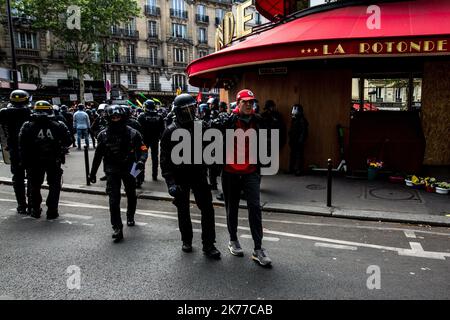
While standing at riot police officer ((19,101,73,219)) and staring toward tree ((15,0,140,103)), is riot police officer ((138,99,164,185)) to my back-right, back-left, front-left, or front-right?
front-right

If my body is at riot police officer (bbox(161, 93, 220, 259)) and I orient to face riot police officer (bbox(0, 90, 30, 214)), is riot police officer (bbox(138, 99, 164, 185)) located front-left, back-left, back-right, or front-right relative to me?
front-right

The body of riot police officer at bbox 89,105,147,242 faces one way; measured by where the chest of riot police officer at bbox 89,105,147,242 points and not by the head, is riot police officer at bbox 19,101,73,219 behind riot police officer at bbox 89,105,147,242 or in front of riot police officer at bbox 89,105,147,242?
behind

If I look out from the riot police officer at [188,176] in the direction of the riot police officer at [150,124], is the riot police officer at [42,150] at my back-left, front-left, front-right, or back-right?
front-left

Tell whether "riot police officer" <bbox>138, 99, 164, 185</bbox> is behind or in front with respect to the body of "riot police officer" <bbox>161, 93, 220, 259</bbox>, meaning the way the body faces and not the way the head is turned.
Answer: behind

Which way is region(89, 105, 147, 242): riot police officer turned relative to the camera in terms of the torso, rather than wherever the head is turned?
toward the camera

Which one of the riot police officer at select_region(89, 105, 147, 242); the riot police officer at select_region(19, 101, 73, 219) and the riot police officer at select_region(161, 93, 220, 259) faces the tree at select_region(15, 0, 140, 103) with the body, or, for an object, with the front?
the riot police officer at select_region(19, 101, 73, 219)

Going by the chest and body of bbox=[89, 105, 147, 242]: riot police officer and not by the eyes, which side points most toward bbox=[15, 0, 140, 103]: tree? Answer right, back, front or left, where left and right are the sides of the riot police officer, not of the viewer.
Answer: back

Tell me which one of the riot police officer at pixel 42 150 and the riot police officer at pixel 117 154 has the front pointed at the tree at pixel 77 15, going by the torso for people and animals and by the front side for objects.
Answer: the riot police officer at pixel 42 150

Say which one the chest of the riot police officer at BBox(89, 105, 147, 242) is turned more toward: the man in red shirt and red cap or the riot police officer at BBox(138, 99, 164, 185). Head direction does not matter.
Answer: the man in red shirt and red cap

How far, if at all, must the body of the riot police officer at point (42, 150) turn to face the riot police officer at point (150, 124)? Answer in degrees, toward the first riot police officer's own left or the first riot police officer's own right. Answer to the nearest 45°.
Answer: approximately 45° to the first riot police officer's own right

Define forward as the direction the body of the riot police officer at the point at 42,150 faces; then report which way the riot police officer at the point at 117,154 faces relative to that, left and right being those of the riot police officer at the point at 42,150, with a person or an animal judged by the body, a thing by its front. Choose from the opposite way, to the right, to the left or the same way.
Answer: the opposite way

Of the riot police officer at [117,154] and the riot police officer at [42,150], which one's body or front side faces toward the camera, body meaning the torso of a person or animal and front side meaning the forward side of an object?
the riot police officer at [117,154]

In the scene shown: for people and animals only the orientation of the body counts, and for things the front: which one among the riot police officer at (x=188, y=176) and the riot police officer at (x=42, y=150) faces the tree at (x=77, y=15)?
the riot police officer at (x=42, y=150)

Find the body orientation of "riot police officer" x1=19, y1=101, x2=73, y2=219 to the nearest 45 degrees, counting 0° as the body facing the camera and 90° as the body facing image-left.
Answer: approximately 180°
